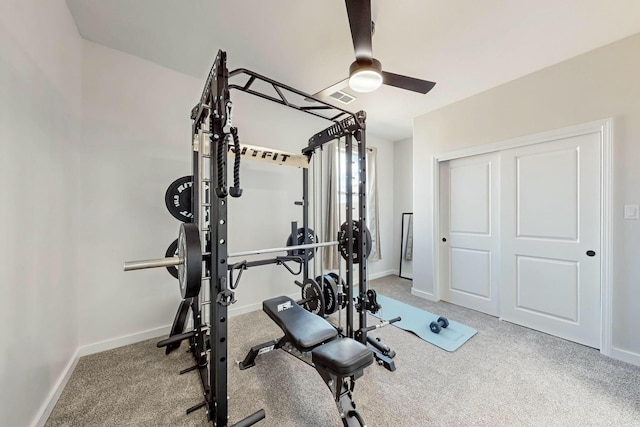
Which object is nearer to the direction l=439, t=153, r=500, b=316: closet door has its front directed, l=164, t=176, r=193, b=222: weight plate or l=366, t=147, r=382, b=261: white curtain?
the weight plate

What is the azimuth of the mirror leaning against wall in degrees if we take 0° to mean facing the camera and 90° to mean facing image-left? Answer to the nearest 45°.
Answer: approximately 45°

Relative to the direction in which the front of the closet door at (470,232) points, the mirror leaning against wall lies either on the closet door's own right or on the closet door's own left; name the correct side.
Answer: on the closet door's own right

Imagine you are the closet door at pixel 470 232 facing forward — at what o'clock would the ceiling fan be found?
The ceiling fan is roughly at 11 o'clock from the closet door.

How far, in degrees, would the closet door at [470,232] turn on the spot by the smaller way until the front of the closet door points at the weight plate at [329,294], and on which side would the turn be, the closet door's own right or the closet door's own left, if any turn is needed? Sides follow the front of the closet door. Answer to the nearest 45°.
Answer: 0° — it already faces it

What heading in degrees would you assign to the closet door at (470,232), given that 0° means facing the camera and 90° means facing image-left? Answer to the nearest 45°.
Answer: approximately 45°
